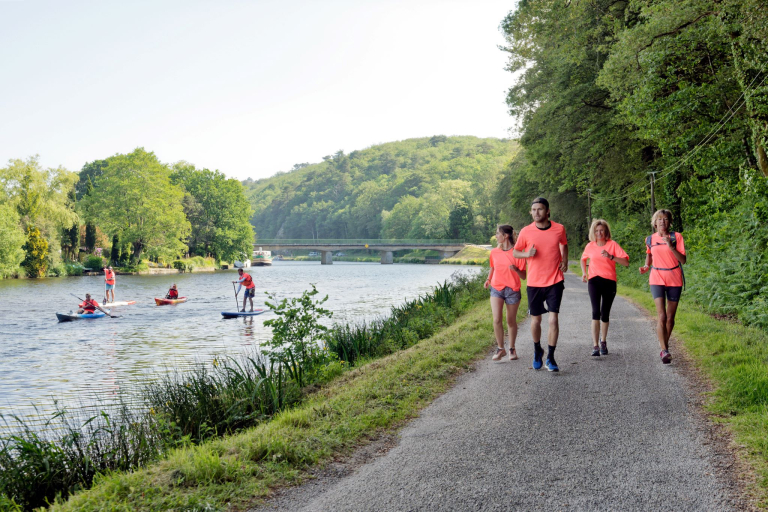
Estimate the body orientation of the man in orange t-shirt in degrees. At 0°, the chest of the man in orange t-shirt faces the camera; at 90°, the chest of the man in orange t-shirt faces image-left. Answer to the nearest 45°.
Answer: approximately 0°

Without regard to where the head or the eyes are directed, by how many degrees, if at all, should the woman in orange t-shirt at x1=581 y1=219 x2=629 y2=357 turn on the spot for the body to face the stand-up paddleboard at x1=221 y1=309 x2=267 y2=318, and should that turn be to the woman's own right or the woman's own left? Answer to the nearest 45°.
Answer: approximately 135° to the woman's own right

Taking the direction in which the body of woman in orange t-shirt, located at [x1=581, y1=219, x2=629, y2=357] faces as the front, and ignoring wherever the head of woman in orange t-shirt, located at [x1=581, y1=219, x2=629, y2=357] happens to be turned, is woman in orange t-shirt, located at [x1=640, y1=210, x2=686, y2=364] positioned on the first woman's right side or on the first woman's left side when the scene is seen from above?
on the first woman's left side

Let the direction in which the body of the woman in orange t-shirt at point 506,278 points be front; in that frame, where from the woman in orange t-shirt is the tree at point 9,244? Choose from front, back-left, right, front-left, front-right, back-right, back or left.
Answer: back-right

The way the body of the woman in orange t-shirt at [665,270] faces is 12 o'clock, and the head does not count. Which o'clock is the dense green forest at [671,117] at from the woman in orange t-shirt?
The dense green forest is roughly at 6 o'clock from the woman in orange t-shirt.

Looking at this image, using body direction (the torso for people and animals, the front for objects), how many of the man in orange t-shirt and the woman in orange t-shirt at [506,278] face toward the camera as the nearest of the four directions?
2

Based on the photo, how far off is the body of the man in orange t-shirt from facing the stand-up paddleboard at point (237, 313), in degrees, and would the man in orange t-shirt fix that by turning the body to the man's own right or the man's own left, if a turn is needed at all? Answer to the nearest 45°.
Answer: approximately 135° to the man's own right

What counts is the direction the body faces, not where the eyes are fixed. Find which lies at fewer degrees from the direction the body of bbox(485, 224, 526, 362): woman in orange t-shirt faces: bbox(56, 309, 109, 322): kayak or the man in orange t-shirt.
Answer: the man in orange t-shirt

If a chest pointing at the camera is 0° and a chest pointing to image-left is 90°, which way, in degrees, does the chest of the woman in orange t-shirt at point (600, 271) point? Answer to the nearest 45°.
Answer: approximately 0°
